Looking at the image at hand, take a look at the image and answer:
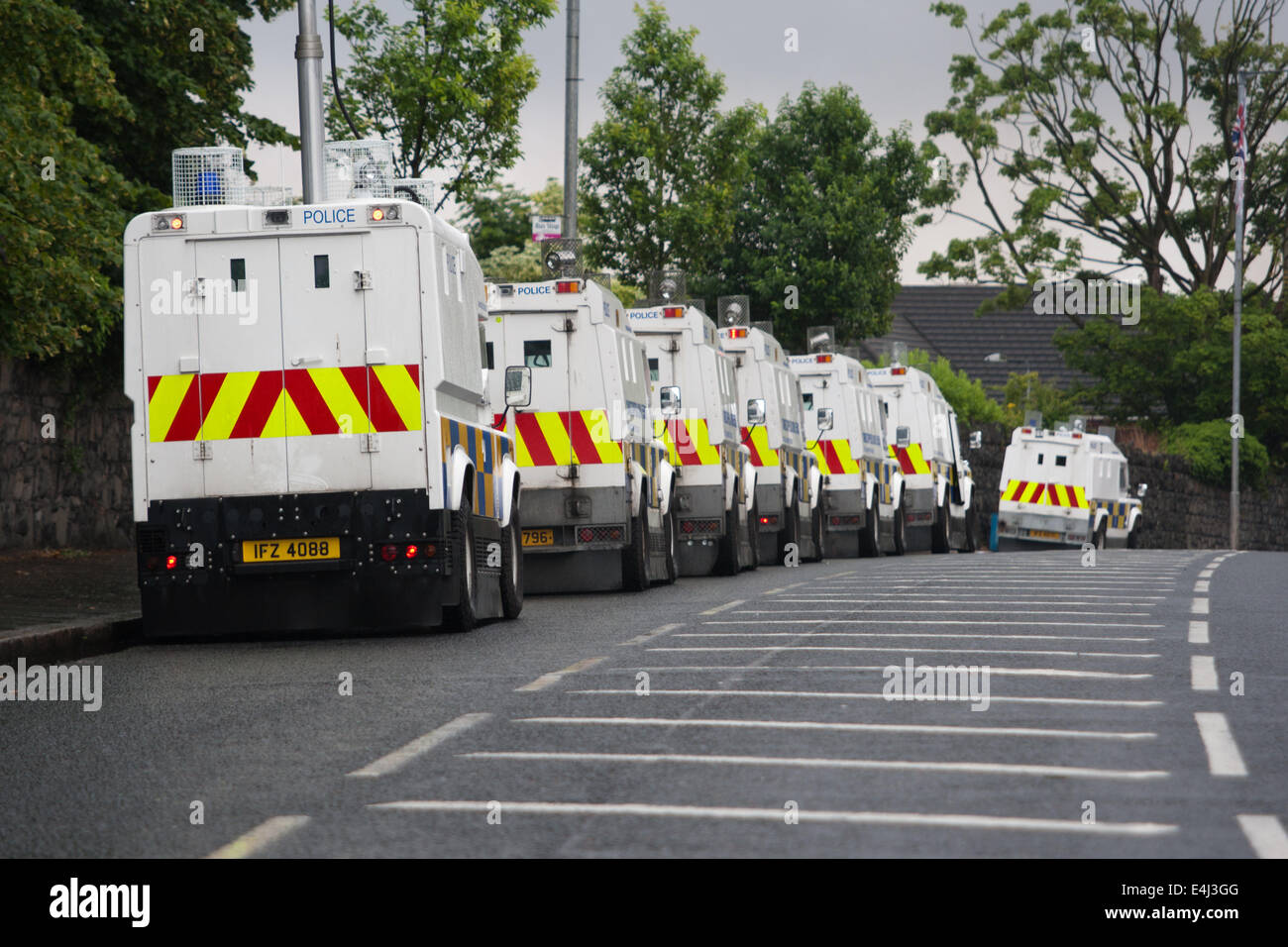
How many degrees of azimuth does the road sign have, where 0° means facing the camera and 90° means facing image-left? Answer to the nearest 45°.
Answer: approximately 0°

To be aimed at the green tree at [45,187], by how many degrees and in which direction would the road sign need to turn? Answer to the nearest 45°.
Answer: approximately 45° to its right

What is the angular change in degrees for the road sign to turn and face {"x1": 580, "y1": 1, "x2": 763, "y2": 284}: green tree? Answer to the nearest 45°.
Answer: approximately 180°

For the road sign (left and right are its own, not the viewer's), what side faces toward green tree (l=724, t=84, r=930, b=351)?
back

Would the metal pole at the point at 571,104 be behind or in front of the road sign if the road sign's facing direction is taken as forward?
behind

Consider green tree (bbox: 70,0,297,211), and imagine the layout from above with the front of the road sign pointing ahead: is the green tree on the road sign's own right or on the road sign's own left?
on the road sign's own right
